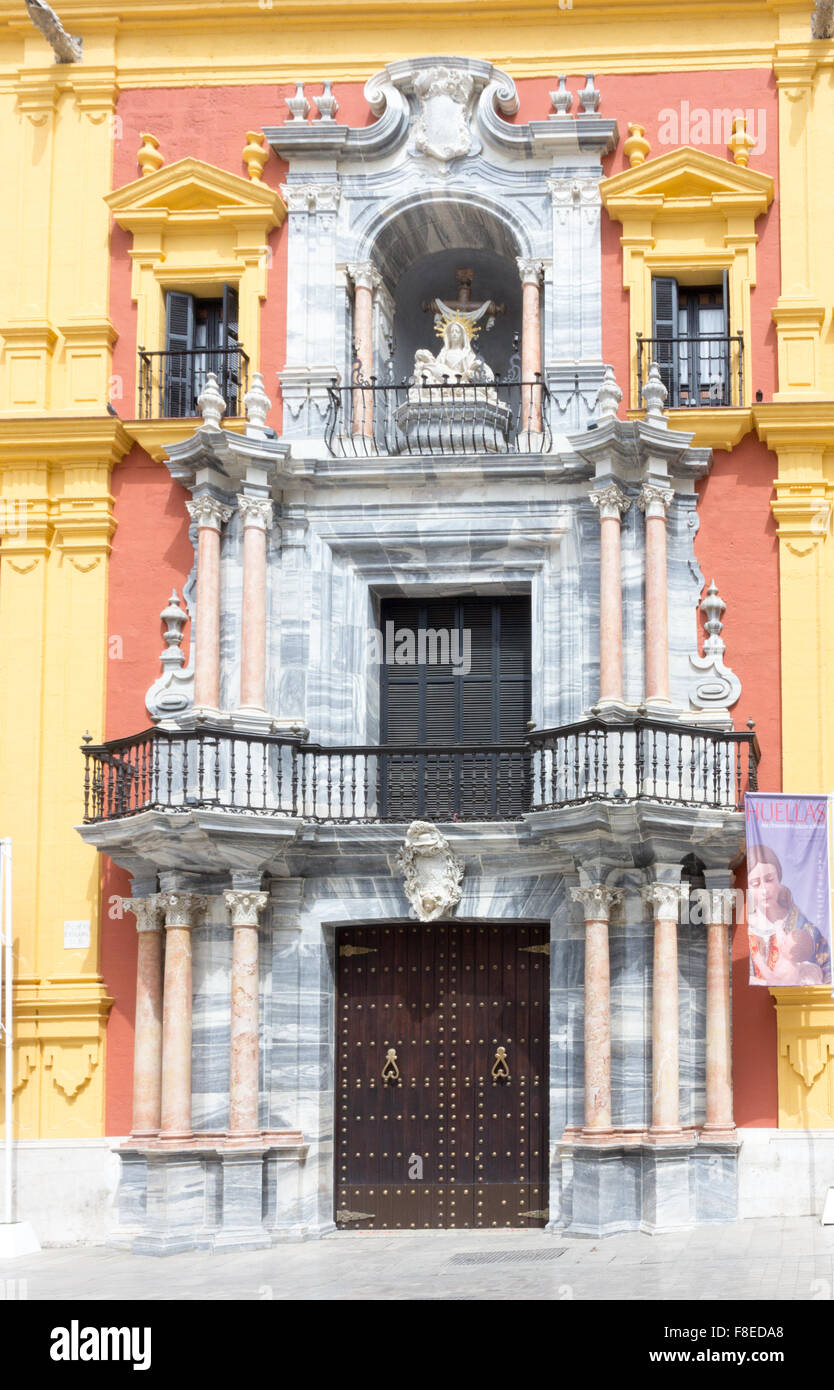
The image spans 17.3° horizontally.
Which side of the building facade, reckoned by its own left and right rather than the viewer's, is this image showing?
front

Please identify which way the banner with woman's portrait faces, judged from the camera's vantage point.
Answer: facing the viewer

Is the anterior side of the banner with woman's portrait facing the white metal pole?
no
